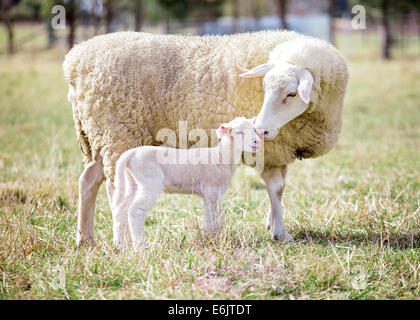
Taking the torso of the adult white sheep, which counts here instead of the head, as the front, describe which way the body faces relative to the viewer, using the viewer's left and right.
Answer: facing to the right of the viewer

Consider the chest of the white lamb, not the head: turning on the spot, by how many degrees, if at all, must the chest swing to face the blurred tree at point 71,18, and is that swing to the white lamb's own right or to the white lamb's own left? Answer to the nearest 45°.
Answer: approximately 90° to the white lamb's own left

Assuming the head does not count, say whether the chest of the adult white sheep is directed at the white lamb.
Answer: no

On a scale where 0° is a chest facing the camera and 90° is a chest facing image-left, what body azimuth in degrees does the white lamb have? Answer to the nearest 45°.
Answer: approximately 270°

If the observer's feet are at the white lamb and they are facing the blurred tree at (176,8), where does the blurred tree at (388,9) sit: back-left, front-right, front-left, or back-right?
front-right

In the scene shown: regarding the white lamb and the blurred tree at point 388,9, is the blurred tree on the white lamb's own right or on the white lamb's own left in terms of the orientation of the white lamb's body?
on the white lamb's own left

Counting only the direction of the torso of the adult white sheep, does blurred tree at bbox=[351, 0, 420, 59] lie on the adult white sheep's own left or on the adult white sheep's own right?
on the adult white sheep's own left

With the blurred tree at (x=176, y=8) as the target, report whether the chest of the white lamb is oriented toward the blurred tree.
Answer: no

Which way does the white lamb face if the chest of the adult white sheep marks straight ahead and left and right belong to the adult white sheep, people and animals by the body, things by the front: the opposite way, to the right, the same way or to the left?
the same way

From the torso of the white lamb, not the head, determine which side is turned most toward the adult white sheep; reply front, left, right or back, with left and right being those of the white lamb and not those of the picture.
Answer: left

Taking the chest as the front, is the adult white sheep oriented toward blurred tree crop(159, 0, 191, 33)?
no

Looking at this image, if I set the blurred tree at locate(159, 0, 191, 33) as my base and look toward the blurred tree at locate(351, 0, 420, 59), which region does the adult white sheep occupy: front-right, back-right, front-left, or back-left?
front-right

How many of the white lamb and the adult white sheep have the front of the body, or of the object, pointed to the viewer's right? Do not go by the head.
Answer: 2

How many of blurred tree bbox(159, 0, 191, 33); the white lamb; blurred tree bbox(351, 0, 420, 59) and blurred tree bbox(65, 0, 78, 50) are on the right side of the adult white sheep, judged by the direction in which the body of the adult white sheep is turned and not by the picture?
1
